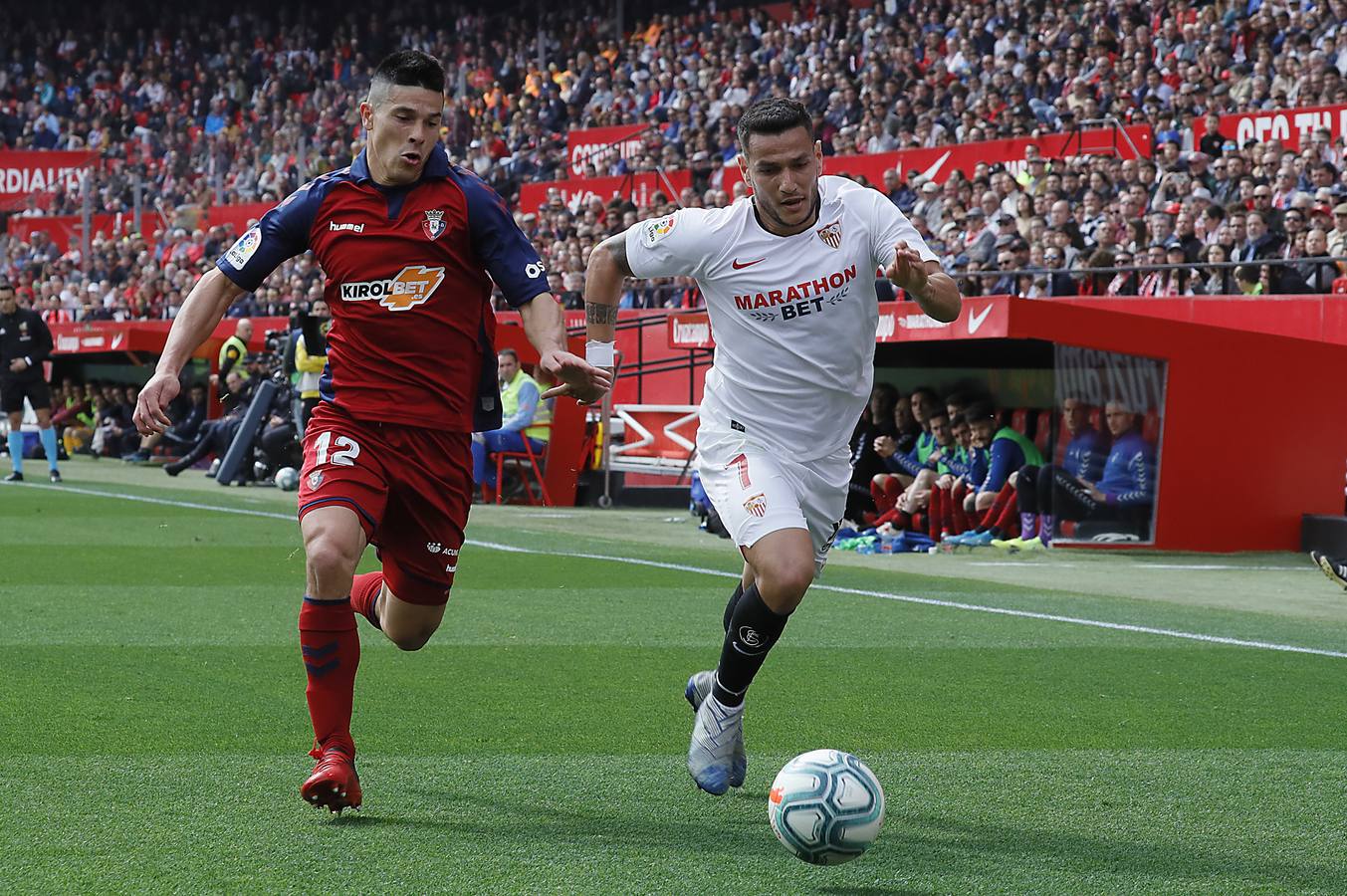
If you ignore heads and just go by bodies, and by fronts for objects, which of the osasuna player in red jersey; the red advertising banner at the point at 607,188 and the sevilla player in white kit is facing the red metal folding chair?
the red advertising banner

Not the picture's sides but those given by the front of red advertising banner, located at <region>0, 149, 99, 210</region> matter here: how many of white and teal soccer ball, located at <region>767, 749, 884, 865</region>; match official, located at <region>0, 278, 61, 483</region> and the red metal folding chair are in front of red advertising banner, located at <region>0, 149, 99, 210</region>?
3

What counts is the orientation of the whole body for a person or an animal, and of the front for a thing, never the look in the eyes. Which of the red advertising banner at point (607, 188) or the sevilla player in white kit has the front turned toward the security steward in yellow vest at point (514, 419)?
the red advertising banner

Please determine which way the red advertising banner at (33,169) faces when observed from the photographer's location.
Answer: facing the viewer

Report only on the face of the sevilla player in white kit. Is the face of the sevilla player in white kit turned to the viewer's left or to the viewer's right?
to the viewer's right

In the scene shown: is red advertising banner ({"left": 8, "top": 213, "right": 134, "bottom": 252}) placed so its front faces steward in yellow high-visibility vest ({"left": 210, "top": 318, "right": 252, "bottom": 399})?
yes

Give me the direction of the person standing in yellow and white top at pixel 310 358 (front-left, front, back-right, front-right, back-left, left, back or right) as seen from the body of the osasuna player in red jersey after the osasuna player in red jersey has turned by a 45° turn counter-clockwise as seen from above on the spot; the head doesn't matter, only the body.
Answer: back-left

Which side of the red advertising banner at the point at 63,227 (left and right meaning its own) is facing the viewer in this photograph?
front

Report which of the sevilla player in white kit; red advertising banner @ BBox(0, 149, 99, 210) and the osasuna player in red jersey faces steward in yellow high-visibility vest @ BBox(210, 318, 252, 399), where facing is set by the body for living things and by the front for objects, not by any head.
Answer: the red advertising banner
